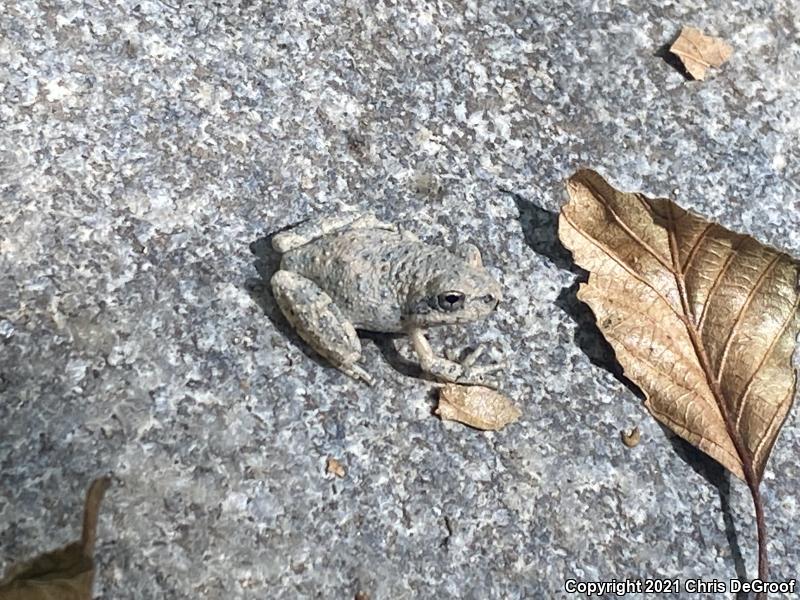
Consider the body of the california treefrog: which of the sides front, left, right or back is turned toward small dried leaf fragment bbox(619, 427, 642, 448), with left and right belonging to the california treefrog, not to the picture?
front

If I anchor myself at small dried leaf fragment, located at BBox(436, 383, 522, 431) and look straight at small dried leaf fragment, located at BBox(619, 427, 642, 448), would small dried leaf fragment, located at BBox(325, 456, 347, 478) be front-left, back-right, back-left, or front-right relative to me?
back-right

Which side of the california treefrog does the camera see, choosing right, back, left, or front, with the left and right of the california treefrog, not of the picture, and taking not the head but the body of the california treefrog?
right

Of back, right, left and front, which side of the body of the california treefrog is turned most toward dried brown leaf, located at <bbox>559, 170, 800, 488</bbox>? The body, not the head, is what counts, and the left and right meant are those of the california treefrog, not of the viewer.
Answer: front

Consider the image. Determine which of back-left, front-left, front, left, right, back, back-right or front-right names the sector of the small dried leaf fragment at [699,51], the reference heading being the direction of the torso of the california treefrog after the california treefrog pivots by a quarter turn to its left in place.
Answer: front-right
